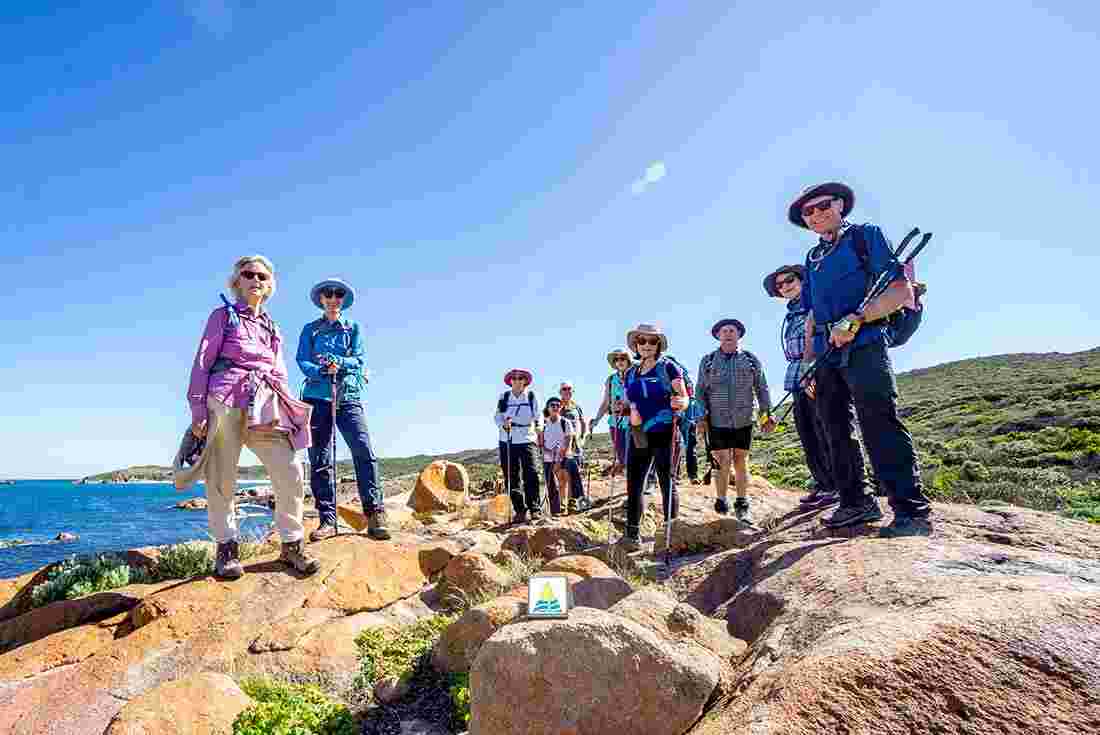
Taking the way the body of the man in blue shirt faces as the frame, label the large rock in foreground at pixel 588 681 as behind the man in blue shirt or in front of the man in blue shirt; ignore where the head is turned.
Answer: in front

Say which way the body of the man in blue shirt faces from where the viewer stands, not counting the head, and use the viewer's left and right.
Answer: facing the viewer and to the left of the viewer

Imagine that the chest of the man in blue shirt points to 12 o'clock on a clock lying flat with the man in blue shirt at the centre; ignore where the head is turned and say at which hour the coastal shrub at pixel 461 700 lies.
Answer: The coastal shrub is roughly at 12 o'clock from the man in blue shirt.

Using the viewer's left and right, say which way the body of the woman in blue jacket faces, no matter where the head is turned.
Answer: facing the viewer

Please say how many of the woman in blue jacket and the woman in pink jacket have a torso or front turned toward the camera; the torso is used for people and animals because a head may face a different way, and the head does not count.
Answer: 2

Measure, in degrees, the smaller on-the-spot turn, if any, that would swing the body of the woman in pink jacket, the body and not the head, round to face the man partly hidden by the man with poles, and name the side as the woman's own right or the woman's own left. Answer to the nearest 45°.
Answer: approximately 90° to the woman's own left

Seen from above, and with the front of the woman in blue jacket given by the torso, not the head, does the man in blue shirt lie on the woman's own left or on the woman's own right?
on the woman's own left

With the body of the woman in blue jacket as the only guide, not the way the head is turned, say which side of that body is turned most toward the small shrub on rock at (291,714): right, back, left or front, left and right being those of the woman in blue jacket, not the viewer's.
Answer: front

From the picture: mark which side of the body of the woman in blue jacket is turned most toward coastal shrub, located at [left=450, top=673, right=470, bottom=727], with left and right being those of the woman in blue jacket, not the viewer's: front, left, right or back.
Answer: front

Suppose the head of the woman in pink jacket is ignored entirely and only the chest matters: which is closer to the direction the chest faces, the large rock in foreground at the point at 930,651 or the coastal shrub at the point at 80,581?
the large rock in foreground

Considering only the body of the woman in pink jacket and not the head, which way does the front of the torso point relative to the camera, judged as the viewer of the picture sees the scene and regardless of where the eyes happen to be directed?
toward the camera
